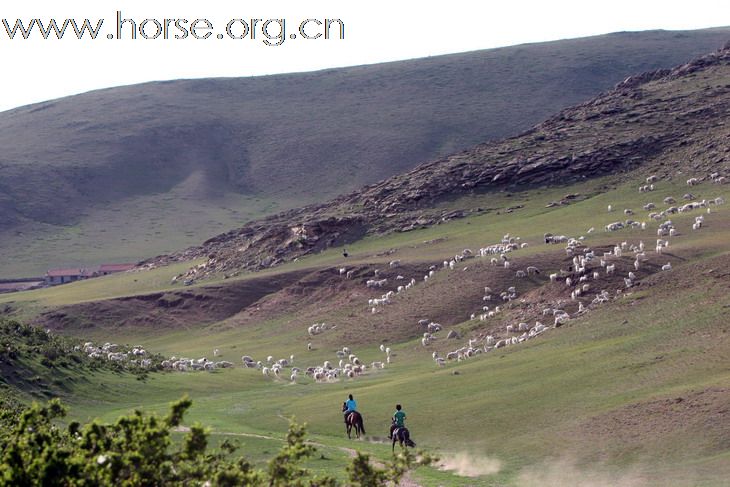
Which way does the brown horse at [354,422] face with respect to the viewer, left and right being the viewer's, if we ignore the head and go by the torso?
facing away from the viewer and to the left of the viewer

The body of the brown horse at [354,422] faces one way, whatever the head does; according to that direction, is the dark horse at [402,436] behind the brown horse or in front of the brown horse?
behind

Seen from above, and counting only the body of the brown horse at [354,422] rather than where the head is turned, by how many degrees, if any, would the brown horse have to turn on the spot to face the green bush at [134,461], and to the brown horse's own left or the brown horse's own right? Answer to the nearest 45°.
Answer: approximately 135° to the brown horse's own left
